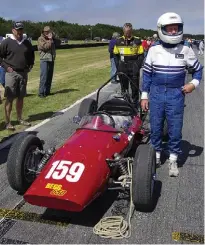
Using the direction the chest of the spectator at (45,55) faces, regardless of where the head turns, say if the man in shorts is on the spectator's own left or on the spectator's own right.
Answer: on the spectator's own right

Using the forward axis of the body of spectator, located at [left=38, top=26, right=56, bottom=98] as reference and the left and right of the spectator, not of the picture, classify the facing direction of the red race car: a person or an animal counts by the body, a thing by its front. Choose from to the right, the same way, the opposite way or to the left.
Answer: to the right

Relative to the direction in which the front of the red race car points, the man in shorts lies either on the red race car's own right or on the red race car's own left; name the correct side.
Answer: on the red race car's own right

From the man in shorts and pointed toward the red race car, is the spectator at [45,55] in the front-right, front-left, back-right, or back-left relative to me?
back-left

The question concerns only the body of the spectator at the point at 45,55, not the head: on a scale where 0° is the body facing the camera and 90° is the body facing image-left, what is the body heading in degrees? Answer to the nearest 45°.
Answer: approximately 315°

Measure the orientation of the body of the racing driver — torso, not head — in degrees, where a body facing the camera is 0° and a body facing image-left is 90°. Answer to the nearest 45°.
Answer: approximately 0°

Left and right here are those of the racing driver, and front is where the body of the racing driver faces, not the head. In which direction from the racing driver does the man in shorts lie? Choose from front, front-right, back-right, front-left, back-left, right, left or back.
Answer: back-right

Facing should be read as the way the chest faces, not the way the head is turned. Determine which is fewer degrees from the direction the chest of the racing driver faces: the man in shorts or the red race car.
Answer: the red race car

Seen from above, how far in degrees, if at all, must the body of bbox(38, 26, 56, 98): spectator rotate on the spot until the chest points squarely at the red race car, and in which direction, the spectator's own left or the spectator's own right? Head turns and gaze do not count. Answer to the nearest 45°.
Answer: approximately 45° to the spectator's own right
